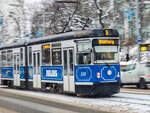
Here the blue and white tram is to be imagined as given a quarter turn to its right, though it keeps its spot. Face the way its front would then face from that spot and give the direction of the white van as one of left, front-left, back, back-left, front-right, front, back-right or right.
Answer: back

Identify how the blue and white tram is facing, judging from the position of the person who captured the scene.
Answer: facing the viewer and to the right of the viewer
